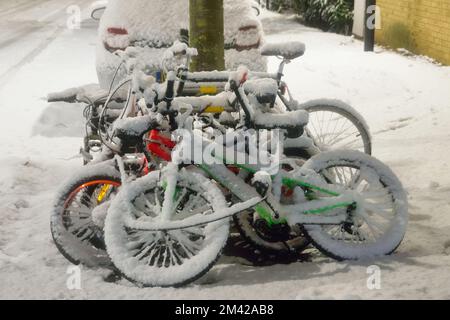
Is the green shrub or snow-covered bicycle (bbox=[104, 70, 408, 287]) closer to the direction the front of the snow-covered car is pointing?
the green shrub

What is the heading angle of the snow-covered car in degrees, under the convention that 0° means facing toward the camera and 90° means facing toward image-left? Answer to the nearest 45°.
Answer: approximately 180°

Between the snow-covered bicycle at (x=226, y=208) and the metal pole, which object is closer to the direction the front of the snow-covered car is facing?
the metal pole

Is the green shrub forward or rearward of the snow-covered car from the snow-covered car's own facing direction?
forward

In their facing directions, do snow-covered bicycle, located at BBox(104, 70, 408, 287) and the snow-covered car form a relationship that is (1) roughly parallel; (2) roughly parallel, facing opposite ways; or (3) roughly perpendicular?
roughly perpendicular

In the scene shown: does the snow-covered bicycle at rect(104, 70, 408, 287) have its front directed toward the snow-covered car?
no

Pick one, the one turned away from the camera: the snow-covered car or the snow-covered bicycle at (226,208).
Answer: the snow-covered car

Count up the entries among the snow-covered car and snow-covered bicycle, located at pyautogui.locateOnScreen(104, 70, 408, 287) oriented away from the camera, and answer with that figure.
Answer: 1

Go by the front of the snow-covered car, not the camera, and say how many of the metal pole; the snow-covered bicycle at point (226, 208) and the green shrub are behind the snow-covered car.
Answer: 1

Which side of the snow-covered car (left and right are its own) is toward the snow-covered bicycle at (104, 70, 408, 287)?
back

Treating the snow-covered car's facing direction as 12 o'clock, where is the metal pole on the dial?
The metal pole is roughly at 1 o'clock from the snow-covered car.

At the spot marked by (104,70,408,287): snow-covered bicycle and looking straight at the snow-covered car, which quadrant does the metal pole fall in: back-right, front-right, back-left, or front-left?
front-right
